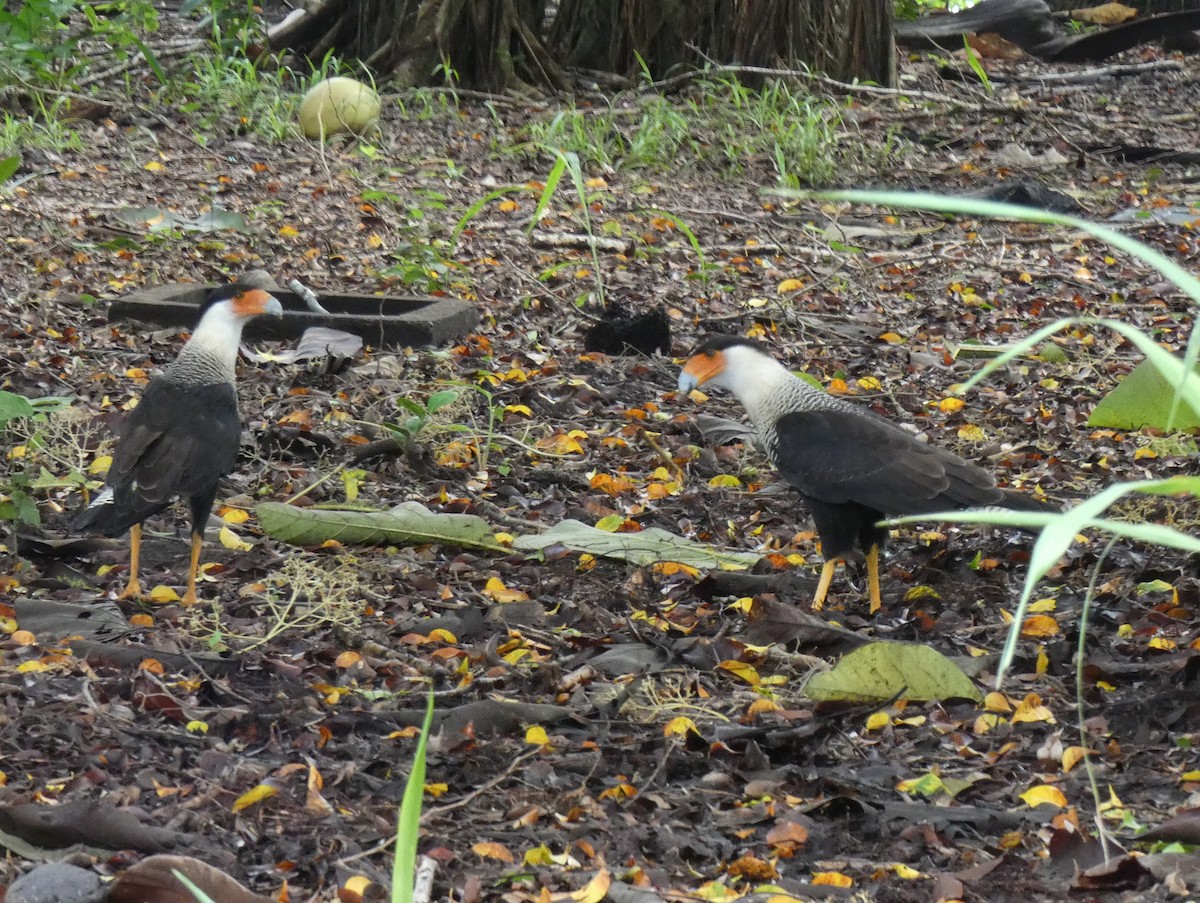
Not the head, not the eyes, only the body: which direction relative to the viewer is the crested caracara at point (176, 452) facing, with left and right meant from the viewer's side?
facing away from the viewer and to the right of the viewer

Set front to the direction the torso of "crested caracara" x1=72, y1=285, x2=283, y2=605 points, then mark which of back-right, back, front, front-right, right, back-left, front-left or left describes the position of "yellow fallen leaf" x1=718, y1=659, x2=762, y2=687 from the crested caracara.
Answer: right

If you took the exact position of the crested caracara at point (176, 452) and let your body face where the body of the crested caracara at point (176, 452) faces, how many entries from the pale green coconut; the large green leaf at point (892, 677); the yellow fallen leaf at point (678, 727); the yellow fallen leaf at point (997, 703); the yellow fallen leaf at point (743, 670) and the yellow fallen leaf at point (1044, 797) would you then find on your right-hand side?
5

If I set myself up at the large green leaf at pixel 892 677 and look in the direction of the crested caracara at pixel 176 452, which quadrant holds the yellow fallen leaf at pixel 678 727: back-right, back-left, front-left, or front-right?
front-left

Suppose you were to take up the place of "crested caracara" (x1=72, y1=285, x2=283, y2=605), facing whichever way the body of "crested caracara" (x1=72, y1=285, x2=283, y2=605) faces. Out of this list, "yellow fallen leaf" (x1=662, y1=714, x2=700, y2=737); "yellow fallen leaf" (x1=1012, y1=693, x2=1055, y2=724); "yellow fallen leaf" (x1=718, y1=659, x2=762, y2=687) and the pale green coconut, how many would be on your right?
3

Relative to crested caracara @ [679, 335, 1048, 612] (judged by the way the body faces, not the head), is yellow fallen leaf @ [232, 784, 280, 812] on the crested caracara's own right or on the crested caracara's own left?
on the crested caracara's own left

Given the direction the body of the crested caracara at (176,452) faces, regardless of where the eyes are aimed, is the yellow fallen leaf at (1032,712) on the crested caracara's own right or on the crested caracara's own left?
on the crested caracara's own right

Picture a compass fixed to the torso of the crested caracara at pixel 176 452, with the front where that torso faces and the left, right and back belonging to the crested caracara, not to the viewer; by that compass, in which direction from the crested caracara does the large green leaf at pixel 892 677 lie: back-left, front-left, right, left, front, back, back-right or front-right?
right

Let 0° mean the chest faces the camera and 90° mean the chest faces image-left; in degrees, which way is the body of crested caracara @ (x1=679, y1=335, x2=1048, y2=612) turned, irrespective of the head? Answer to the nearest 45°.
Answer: approximately 90°

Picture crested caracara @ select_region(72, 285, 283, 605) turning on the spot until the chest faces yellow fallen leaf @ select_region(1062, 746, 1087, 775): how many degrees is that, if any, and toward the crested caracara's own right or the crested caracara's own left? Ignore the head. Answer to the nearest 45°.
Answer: approximately 90° to the crested caracara's own right

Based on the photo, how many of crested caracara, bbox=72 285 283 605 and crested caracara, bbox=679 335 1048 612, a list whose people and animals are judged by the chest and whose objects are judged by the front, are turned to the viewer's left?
1

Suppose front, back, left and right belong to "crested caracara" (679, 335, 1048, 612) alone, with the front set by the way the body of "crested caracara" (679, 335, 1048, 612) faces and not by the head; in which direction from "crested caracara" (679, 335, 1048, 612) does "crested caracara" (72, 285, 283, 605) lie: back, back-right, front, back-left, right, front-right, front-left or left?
front
